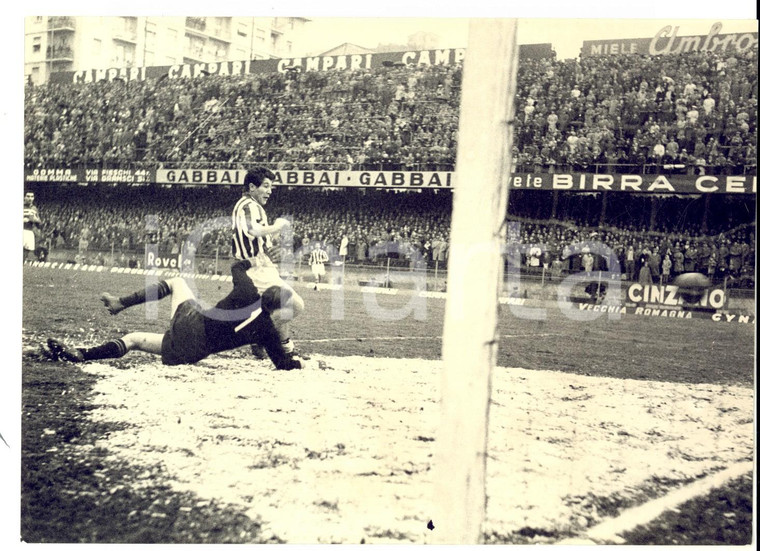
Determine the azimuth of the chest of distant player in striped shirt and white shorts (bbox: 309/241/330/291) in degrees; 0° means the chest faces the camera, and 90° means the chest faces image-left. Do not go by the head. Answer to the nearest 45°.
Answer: approximately 0°

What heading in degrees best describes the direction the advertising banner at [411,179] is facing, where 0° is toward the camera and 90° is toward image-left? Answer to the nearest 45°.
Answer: approximately 0°

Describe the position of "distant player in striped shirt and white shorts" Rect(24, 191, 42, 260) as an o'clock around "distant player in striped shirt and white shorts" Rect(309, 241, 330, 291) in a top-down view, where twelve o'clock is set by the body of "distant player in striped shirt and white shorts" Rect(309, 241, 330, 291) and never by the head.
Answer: "distant player in striped shirt and white shorts" Rect(24, 191, 42, 260) is roughly at 3 o'clock from "distant player in striped shirt and white shorts" Rect(309, 241, 330, 291).

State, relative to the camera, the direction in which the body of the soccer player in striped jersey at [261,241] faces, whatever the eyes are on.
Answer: to the viewer's right

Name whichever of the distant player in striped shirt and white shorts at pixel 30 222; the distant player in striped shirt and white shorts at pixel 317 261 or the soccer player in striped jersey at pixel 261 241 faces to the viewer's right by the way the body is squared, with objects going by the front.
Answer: the soccer player in striped jersey
